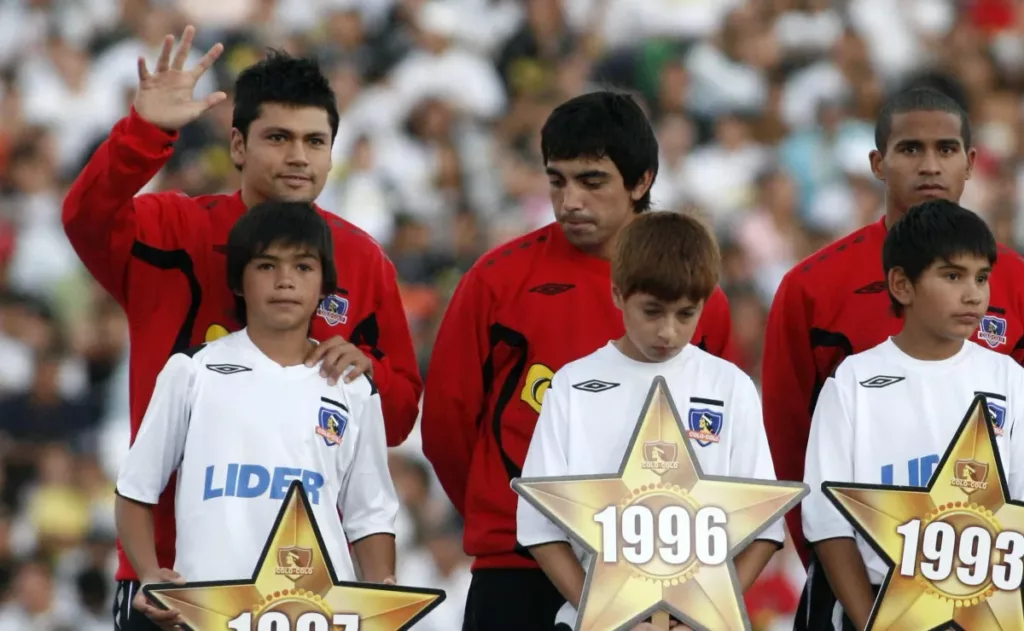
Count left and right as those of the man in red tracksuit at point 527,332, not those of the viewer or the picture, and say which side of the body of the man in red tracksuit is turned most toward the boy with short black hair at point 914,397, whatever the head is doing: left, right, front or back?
left

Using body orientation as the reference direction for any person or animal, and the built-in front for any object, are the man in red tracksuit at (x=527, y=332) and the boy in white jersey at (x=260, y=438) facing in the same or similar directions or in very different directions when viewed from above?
same or similar directions

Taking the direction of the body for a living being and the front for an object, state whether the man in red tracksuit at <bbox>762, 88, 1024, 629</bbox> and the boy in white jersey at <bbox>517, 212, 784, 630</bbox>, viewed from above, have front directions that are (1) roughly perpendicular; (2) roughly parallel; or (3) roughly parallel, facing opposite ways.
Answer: roughly parallel

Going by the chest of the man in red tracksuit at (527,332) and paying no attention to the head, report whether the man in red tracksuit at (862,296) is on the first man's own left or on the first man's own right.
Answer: on the first man's own left

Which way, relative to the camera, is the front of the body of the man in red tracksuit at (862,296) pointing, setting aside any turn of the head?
toward the camera

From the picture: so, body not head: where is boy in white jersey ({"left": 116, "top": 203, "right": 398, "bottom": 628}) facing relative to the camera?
toward the camera

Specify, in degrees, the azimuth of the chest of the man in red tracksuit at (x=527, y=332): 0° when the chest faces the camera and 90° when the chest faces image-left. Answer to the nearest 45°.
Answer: approximately 0°

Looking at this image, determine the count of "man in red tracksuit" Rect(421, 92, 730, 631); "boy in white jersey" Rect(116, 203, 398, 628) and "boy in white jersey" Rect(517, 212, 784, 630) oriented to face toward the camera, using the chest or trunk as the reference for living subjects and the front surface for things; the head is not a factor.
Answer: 3

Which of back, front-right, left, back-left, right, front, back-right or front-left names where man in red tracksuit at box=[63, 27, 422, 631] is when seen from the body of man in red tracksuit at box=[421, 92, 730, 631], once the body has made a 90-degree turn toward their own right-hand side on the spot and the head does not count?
front

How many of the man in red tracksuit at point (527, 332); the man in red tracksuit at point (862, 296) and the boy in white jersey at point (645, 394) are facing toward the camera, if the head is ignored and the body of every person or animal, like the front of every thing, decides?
3

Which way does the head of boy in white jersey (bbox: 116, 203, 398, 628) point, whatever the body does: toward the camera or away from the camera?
toward the camera

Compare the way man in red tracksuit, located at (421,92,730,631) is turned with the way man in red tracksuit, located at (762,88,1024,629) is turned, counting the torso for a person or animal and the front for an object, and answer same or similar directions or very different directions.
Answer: same or similar directions

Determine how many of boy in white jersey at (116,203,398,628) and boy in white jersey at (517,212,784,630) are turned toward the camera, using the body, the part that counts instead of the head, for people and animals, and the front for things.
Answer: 2
